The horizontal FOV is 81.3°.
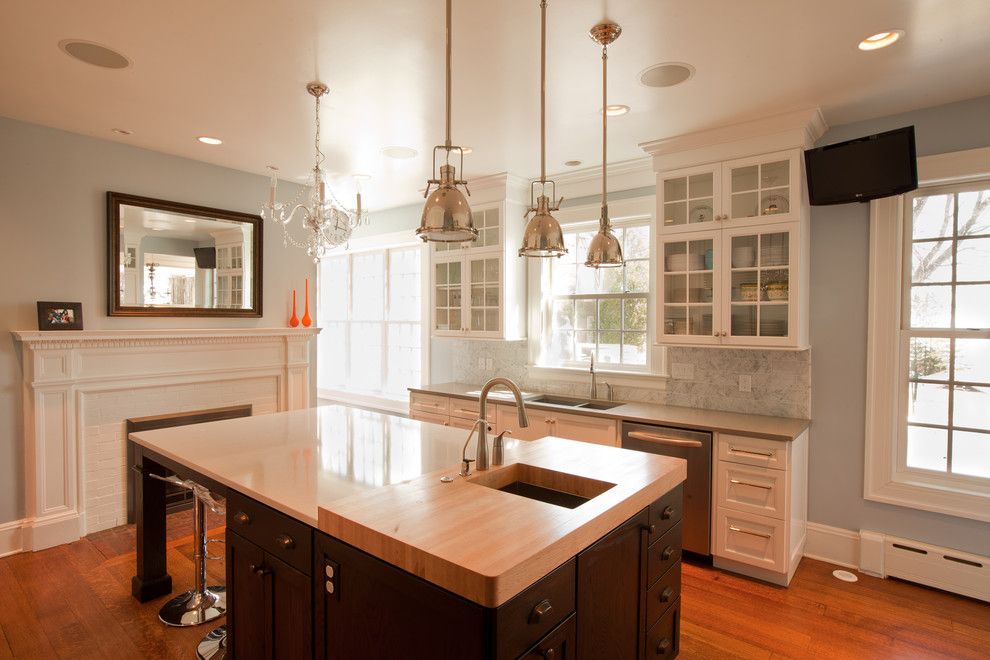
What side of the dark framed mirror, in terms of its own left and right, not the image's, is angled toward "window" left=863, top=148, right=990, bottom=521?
front

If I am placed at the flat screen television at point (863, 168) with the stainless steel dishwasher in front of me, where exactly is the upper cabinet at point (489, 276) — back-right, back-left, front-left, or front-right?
front-right

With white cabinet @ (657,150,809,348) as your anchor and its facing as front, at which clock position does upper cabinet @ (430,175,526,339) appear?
The upper cabinet is roughly at 2 o'clock from the white cabinet.

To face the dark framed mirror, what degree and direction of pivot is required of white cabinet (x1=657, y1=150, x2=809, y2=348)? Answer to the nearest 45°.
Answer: approximately 45° to its right

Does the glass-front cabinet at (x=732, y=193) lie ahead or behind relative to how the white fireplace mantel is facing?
ahead

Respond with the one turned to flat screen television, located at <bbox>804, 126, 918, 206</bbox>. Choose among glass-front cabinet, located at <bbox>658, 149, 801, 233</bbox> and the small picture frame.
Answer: the small picture frame

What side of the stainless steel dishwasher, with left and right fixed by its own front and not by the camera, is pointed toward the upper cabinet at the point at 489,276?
right

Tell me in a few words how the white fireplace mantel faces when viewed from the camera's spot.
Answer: facing the viewer and to the right of the viewer

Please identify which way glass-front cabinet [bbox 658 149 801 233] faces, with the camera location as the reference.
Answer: facing the viewer and to the left of the viewer

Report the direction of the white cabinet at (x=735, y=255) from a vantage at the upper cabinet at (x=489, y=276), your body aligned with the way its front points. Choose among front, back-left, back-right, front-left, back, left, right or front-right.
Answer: left

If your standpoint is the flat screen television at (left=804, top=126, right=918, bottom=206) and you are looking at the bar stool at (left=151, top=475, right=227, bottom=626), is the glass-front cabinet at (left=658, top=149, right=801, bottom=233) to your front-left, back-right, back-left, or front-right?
front-right

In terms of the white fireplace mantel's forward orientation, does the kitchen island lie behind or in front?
in front
